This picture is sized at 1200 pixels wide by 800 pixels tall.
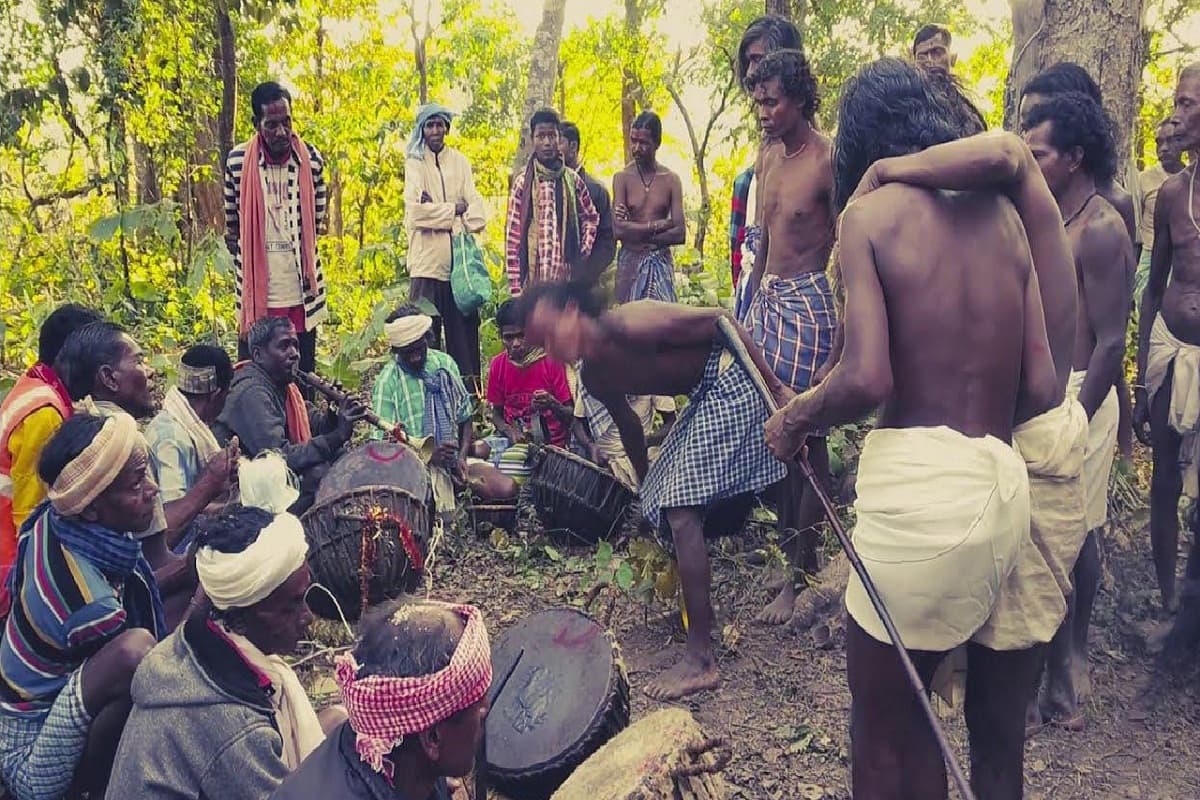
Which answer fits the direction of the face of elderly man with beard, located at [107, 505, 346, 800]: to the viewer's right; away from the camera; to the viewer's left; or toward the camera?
to the viewer's right

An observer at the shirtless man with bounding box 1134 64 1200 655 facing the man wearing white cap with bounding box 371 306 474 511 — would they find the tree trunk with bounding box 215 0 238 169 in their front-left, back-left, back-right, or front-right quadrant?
front-right

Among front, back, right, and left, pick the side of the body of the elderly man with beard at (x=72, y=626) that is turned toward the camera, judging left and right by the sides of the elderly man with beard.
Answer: right

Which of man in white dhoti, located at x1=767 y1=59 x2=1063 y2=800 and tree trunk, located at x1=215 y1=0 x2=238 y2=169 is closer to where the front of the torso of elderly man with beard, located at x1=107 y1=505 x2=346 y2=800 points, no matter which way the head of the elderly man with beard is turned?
the man in white dhoti

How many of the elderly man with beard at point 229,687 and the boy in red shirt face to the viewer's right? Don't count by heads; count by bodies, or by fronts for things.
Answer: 1

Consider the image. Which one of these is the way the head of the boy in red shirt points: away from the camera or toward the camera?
toward the camera

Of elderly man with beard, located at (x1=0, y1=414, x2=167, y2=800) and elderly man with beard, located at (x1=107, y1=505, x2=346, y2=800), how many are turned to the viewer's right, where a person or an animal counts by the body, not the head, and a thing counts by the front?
2

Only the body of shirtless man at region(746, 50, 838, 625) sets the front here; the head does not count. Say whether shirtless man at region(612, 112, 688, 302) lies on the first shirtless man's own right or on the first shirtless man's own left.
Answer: on the first shirtless man's own right

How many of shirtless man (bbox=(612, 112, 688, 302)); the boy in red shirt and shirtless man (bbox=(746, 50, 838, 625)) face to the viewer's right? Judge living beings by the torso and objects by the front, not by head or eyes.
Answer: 0

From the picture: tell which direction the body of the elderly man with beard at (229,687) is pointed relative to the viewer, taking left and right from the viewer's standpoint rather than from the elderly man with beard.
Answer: facing to the right of the viewer

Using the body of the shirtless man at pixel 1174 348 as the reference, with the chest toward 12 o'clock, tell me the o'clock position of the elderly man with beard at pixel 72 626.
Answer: The elderly man with beard is roughly at 12 o'clock from the shirtless man.

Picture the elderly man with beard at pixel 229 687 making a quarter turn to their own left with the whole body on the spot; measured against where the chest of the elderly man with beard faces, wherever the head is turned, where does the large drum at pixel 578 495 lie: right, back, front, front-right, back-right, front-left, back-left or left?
front-right

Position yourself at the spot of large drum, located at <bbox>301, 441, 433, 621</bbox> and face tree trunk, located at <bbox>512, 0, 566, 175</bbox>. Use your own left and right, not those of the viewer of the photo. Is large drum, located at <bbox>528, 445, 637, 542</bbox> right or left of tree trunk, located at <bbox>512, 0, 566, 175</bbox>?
right

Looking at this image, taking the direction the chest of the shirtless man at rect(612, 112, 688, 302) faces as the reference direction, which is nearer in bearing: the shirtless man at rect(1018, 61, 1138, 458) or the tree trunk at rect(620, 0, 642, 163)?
the shirtless man

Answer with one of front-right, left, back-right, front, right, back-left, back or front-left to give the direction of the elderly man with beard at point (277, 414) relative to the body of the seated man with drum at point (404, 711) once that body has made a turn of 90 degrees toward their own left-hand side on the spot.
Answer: front-right

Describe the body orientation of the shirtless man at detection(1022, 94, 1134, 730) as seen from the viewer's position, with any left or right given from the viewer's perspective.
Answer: facing to the left of the viewer

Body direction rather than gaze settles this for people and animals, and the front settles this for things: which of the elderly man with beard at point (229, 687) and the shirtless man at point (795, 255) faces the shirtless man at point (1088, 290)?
the elderly man with beard

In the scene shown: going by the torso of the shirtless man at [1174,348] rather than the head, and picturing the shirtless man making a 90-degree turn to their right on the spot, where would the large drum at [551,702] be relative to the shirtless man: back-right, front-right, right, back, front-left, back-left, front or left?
left

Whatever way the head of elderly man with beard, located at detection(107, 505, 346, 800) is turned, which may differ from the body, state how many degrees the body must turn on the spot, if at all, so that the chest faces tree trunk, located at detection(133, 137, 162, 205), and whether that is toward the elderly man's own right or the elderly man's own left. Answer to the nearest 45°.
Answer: approximately 90° to the elderly man's own left

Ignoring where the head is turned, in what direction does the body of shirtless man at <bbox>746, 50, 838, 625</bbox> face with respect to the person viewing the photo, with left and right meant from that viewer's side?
facing the viewer and to the left of the viewer

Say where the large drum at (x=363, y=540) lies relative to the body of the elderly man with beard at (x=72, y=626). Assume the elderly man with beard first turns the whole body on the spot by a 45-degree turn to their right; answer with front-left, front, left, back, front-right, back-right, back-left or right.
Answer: left

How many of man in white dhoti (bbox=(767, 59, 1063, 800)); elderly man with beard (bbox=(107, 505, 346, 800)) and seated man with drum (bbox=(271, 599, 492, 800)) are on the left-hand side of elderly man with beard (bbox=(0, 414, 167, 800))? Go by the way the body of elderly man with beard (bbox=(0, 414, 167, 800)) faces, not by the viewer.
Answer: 0
